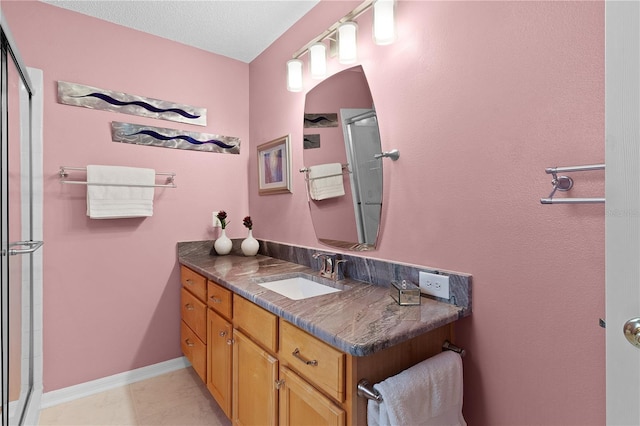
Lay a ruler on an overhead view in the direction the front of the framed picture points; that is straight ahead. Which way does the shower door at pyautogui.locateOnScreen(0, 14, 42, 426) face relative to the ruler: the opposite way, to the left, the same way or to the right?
the opposite way

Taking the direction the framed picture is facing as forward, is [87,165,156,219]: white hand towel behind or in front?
in front

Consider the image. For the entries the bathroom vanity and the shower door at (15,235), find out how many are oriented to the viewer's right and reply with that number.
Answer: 1

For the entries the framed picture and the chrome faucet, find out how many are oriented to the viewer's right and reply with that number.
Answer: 0

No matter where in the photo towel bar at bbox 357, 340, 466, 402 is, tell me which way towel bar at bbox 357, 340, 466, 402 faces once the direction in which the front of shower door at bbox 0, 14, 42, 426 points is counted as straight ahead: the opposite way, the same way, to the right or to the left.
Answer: to the right

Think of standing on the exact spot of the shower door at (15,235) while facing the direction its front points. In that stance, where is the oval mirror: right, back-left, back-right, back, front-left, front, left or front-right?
front-right

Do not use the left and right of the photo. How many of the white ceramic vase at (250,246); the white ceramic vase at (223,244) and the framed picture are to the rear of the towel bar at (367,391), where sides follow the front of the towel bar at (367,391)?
3

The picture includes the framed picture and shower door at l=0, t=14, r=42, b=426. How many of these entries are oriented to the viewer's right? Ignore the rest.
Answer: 1

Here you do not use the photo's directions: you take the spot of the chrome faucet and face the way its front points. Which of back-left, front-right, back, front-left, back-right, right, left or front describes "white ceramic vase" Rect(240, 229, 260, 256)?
right

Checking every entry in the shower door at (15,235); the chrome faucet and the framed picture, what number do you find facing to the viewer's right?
1

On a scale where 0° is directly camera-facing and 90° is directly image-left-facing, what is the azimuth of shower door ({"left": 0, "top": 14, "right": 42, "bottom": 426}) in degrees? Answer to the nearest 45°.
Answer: approximately 270°
